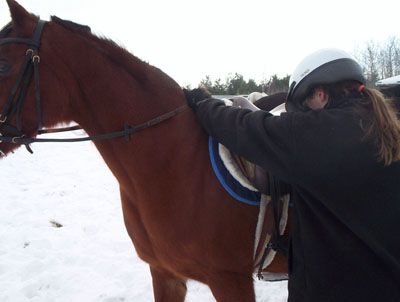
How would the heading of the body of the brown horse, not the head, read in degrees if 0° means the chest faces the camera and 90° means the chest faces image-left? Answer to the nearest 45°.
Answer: approximately 90°
